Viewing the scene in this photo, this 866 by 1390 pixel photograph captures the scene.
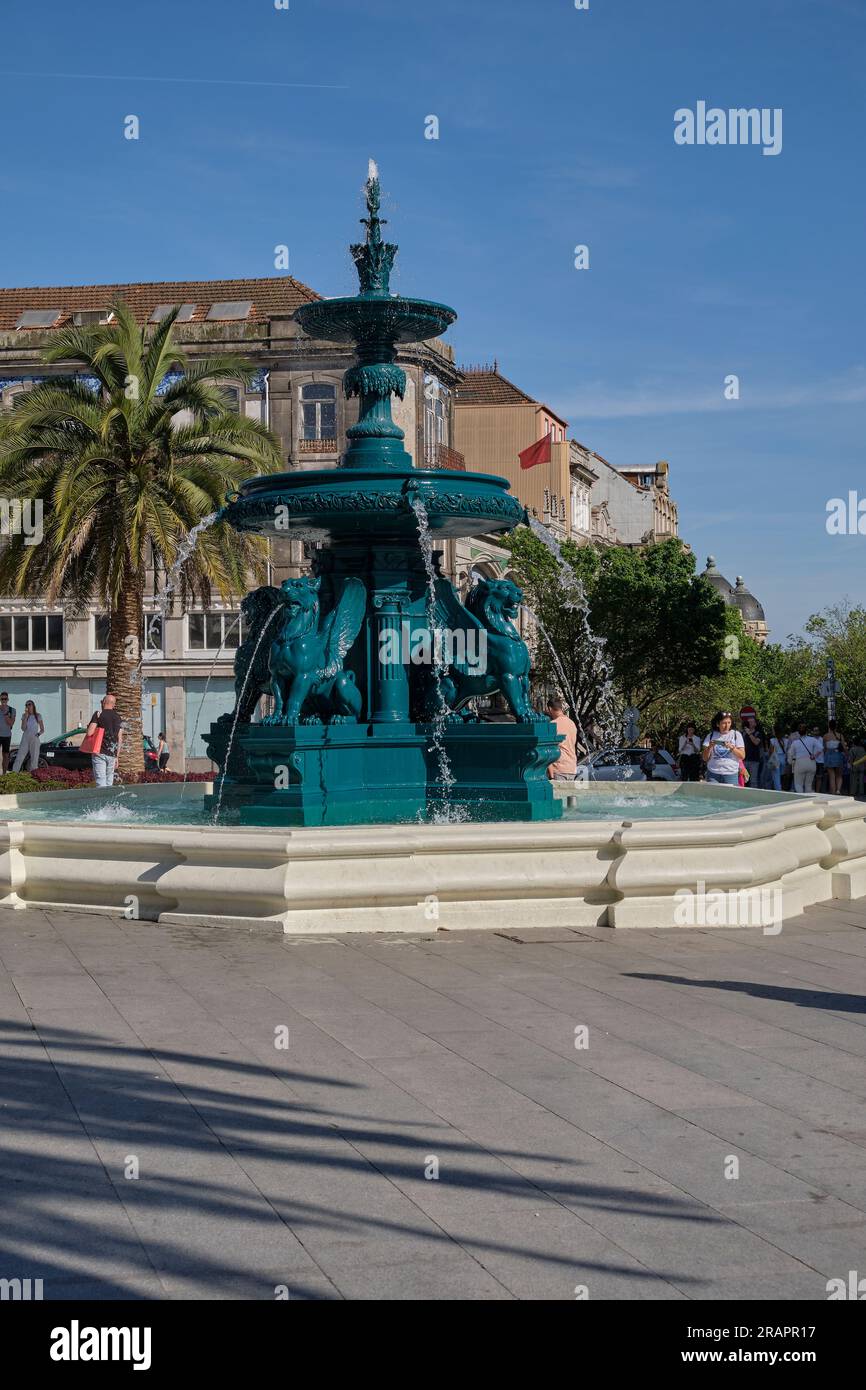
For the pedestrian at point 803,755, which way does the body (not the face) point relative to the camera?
away from the camera

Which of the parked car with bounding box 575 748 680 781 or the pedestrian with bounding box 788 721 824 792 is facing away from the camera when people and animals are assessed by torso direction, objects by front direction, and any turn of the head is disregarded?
the pedestrian

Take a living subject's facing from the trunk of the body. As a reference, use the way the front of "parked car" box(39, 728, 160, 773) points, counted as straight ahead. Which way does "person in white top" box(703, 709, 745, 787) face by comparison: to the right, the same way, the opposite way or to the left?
to the left

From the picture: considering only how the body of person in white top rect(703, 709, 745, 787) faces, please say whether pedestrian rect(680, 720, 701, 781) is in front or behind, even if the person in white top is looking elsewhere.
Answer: behind

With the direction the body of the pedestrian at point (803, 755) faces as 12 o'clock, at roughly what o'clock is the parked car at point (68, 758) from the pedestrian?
The parked car is roughly at 9 o'clock from the pedestrian.

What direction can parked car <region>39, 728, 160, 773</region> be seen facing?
to the viewer's left
